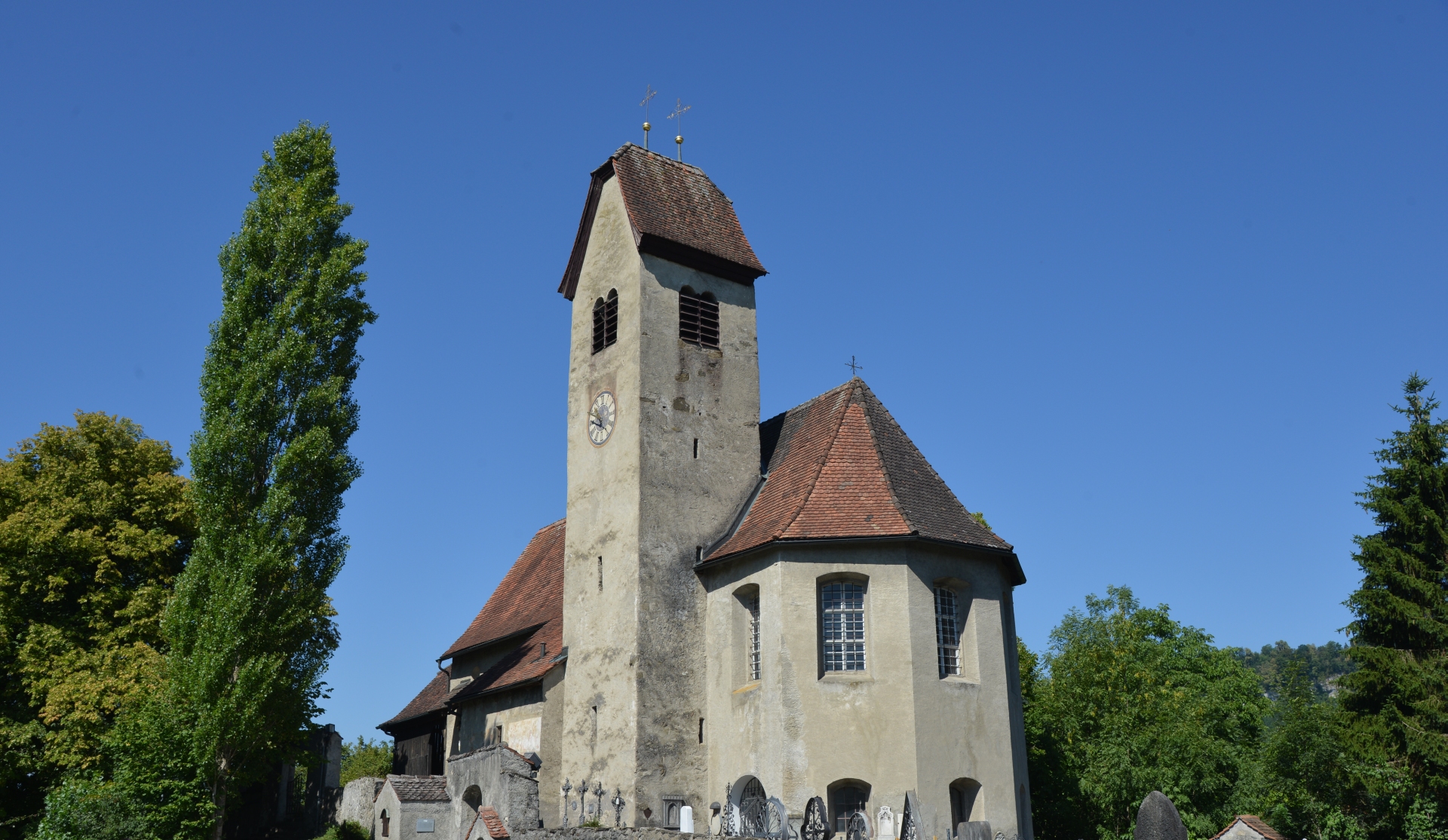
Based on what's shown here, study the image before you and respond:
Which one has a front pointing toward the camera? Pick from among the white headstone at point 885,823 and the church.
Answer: the white headstone

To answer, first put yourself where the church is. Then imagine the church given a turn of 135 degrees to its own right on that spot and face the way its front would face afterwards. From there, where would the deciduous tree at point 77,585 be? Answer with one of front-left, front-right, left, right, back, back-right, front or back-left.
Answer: back

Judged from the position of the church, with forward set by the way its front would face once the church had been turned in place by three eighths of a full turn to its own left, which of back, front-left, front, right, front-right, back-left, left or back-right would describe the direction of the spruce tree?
left

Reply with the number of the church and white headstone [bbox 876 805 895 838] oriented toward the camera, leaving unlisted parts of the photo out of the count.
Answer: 1

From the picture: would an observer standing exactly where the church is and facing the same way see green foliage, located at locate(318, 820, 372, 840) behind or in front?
in front

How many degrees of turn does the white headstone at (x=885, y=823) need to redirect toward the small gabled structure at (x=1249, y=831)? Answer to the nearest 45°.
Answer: approximately 135° to its left

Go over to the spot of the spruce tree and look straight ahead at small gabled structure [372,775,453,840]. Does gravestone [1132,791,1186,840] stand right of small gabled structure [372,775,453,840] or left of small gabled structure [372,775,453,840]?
left

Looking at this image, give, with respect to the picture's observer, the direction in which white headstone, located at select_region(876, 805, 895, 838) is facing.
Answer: facing the viewer

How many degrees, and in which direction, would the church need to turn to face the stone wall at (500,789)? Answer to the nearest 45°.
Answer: approximately 45° to its left

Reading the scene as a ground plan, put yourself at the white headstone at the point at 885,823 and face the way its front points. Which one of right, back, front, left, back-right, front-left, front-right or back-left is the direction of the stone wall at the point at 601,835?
right

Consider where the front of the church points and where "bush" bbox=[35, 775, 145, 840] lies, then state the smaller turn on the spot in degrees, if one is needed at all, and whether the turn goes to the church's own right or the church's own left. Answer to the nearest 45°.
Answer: approximately 45° to the church's own left

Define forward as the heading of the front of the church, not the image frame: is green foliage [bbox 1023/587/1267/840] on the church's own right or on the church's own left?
on the church's own right

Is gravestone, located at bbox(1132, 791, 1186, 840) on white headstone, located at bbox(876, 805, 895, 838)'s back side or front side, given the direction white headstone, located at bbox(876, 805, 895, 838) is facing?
on the front side

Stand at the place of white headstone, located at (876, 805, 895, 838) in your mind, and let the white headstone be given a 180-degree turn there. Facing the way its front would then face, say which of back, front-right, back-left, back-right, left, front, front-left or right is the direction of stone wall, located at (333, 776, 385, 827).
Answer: front-left

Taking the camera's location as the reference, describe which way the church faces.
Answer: facing away from the viewer and to the left of the viewer

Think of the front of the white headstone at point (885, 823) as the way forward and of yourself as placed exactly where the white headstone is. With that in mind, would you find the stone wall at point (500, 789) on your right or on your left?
on your right

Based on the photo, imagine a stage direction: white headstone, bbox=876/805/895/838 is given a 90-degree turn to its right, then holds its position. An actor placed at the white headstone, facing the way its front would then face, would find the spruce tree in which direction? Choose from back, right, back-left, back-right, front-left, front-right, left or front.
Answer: back-right
